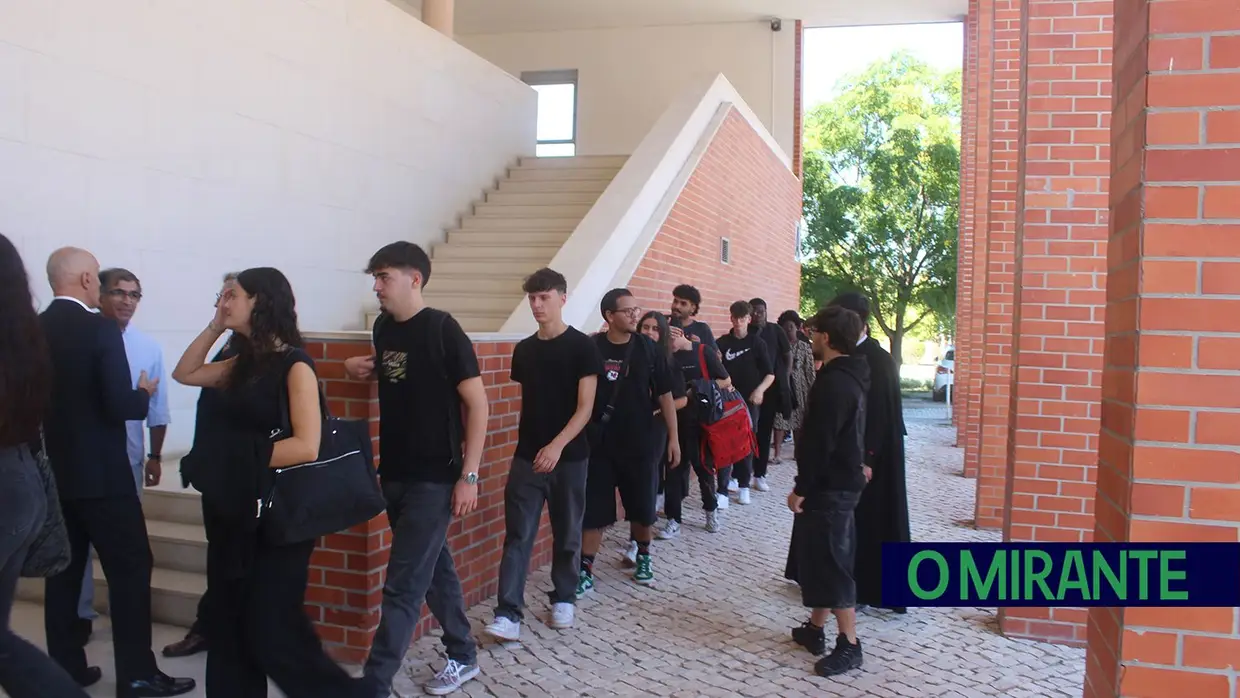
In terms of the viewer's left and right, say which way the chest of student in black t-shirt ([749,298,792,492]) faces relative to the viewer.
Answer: facing the viewer and to the left of the viewer

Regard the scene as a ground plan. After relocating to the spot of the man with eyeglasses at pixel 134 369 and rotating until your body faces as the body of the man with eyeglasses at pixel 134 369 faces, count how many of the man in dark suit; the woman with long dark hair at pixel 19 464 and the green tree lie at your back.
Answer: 1

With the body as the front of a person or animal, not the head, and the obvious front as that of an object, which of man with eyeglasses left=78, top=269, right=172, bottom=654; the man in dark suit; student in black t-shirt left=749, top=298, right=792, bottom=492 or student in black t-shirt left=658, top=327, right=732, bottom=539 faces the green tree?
the man in dark suit

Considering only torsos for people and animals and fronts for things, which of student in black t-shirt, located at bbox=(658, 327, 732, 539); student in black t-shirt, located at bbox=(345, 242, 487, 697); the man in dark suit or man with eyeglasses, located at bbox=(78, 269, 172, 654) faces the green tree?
the man in dark suit

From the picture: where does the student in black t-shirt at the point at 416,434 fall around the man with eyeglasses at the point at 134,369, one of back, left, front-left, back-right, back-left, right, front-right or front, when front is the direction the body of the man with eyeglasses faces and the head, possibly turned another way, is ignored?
left

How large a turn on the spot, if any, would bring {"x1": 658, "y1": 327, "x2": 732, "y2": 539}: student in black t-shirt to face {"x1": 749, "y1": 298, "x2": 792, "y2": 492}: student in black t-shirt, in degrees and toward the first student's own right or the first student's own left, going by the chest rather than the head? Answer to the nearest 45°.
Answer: approximately 135° to the first student's own right

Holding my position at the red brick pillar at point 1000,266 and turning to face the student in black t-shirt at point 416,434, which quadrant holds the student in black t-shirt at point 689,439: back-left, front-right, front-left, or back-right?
front-right

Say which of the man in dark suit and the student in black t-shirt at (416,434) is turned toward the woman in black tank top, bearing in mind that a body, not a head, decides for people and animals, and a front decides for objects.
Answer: the student in black t-shirt

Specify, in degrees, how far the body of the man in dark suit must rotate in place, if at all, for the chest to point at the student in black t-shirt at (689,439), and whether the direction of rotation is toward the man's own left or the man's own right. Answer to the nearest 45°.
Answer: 0° — they already face them

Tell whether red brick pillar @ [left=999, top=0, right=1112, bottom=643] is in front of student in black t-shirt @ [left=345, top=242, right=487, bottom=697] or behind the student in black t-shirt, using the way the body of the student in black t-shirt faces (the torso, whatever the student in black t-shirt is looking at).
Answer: behind

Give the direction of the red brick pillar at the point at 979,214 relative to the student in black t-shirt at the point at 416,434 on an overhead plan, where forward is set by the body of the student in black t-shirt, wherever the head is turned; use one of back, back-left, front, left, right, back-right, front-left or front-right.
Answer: back

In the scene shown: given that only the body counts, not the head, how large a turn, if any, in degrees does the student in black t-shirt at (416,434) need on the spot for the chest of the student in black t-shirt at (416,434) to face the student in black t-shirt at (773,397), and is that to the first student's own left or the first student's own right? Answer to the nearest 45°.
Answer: approximately 180°

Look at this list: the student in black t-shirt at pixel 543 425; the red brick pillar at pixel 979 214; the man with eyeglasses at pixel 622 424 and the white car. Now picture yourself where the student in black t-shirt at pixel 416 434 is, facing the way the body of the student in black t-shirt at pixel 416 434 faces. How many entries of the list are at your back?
4

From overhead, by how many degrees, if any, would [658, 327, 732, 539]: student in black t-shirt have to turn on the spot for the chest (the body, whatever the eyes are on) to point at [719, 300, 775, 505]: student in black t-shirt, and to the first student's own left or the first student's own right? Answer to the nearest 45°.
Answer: approximately 135° to the first student's own right

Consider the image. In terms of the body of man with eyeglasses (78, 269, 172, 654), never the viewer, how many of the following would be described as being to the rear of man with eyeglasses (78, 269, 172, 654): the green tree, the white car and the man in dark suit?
2

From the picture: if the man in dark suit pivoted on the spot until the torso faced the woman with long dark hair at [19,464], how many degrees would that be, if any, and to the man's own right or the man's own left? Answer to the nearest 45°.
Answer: approximately 135° to the man's own right

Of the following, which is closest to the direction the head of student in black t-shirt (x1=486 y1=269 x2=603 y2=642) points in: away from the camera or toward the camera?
toward the camera

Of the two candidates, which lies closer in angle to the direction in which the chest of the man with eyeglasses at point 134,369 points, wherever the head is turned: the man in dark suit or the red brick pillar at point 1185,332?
the man in dark suit

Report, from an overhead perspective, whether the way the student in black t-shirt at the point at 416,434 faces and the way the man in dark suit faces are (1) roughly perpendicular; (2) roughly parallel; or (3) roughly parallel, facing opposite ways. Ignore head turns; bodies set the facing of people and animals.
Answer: roughly parallel, facing opposite ways
